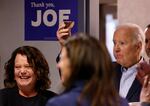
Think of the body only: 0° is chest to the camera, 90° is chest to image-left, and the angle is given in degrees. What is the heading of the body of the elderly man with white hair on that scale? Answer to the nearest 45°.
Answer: approximately 45°

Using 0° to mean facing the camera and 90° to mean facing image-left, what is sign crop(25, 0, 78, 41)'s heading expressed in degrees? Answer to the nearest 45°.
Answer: approximately 0°

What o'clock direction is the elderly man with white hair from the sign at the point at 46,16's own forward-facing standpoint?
The elderly man with white hair is roughly at 11 o'clock from the sign.

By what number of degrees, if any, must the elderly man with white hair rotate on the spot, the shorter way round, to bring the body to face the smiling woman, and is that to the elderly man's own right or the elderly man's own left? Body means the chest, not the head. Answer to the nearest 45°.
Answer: approximately 45° to the elderly man's own right

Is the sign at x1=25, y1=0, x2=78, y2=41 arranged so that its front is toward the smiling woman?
yes

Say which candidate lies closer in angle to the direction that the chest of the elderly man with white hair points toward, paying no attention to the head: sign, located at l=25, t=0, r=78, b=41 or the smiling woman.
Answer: the smiling woman
